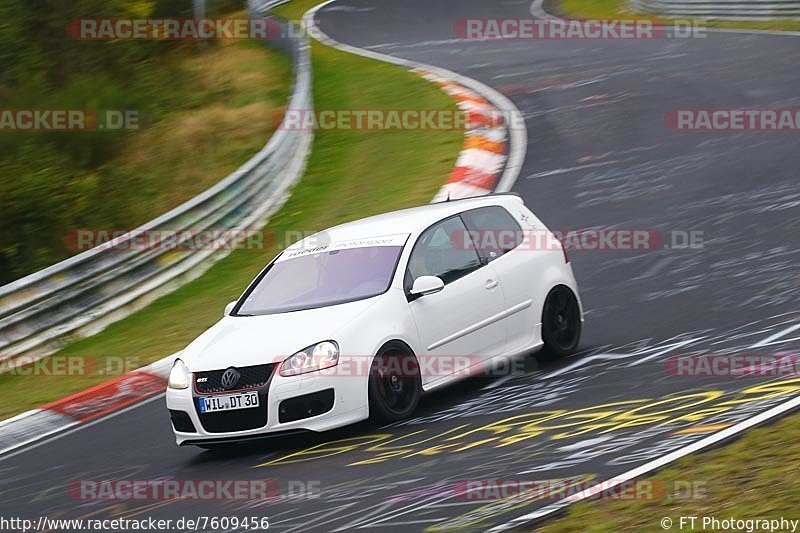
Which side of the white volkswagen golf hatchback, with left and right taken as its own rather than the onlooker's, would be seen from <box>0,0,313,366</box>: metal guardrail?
right

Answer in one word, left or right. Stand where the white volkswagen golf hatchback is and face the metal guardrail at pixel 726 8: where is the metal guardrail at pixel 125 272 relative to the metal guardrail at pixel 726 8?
left

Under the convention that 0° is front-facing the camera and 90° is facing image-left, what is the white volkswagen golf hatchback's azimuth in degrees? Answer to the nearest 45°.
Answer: approximately 45°

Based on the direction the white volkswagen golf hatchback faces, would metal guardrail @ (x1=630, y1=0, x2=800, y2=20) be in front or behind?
behind
